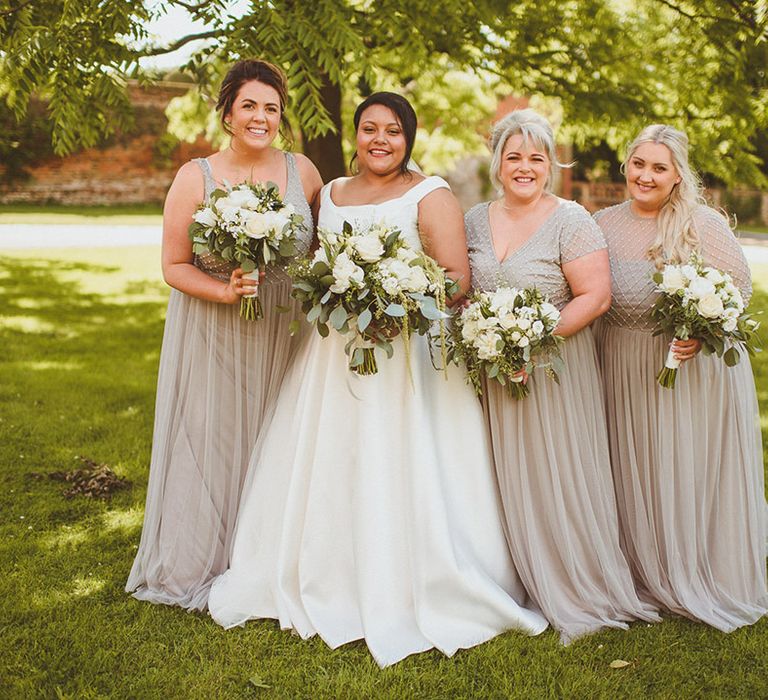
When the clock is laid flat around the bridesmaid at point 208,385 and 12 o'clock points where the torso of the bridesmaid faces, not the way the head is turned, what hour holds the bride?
The bride is roughly at 10 o'clock from the bridesmaid.

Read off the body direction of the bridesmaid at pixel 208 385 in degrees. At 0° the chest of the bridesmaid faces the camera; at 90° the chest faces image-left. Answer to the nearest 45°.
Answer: approximately 0°

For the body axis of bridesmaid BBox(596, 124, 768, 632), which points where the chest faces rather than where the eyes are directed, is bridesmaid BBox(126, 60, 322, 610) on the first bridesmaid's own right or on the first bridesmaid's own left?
on the first bridesmaid's own right

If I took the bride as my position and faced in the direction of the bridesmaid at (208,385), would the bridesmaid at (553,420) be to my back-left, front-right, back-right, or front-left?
back-right

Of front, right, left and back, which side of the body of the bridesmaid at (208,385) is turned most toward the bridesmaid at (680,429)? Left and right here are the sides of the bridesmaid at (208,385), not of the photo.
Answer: left

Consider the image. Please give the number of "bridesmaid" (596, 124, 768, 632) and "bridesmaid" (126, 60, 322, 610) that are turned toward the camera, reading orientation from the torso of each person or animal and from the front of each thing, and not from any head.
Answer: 2

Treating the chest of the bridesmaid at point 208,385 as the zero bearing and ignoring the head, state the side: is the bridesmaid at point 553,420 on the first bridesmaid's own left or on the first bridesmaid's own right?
on the first bridesmaid's own left
